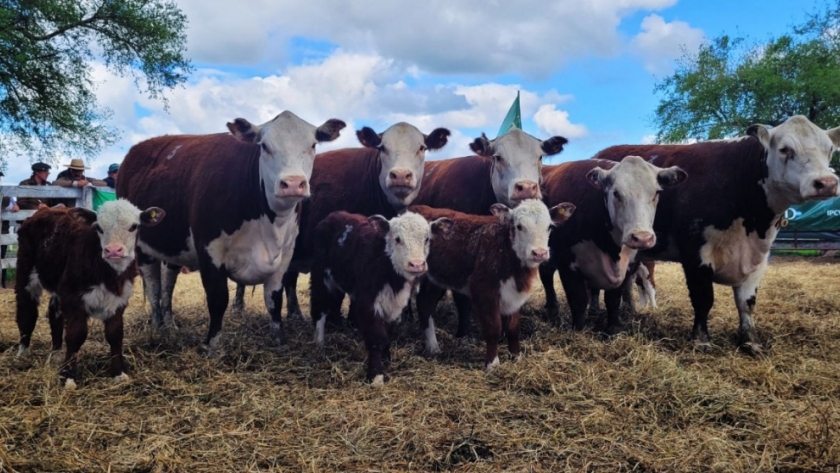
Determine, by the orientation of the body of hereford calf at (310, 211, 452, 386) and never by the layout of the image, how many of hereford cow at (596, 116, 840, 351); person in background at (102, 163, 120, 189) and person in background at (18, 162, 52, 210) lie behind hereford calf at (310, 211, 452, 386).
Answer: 2

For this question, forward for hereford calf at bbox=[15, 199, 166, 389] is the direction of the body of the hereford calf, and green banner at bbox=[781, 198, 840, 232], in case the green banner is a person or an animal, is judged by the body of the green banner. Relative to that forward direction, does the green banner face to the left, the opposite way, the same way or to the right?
to the right

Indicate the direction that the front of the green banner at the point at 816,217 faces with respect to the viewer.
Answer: facing the viewer

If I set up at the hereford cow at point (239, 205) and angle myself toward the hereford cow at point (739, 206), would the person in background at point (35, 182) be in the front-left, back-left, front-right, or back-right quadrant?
back-left

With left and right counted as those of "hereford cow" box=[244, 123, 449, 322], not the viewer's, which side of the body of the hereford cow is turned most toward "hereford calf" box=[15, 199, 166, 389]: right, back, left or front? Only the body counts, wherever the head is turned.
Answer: right

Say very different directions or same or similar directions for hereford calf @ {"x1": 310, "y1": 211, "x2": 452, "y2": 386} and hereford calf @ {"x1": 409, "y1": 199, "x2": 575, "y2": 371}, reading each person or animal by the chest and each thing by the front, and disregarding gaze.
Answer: same or similar directions

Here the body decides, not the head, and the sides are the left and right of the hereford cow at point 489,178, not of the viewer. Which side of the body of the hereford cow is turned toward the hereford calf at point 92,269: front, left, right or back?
right

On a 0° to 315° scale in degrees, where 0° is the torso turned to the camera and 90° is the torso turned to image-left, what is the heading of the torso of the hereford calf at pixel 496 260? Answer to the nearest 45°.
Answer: approximately 315°

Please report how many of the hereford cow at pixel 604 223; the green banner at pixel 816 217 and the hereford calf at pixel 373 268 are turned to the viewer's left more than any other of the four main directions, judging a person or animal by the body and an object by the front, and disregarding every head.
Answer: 0

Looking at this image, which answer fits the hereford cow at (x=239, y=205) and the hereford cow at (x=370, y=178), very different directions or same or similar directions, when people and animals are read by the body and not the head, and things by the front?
same or similar directions

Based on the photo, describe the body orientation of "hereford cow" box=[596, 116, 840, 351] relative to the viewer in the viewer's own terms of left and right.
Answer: facing the viewer and to the right of the viewer

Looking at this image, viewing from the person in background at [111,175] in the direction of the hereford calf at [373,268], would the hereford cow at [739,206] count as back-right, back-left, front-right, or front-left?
front-left

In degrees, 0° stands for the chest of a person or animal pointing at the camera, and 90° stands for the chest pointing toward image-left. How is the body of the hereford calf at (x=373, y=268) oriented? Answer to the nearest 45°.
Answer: approximately 315°

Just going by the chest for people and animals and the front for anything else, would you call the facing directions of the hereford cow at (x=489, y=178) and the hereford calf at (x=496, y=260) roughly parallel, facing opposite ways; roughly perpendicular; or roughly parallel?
roughly parallel

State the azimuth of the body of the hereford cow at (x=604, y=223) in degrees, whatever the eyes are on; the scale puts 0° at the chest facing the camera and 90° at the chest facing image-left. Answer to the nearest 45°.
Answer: approximately 315°

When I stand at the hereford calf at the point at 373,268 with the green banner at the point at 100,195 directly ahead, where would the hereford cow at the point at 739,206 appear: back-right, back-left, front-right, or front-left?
back-right

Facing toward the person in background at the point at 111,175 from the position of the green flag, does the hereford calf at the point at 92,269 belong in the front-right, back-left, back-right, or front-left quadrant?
front-left

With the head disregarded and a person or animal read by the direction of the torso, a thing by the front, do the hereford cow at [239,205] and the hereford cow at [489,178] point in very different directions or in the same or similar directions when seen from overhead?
same or similar directions

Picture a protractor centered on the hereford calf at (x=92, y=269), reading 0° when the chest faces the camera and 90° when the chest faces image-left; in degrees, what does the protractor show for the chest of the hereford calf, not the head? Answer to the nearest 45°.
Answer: approximately 315°

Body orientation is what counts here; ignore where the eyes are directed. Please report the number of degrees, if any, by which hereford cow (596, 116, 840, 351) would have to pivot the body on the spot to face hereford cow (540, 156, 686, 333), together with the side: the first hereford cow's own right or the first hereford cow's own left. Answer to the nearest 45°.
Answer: approximately 135° to the first hereford cow's own right

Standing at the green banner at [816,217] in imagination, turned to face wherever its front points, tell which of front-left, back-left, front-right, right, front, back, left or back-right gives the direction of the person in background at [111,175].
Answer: front-right

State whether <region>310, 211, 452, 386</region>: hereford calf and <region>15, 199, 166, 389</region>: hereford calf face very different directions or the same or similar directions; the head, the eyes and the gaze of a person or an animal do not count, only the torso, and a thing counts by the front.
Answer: same or similar directions
